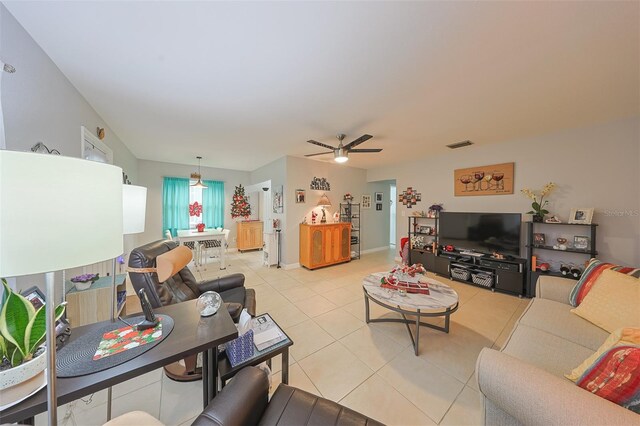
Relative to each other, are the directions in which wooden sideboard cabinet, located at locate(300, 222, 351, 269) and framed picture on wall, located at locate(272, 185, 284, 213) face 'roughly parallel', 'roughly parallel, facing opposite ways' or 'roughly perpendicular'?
roughly perpendicular

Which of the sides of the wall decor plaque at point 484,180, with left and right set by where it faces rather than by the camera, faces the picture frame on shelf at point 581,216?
left

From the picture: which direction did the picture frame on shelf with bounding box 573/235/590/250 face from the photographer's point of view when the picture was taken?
facing the viewer

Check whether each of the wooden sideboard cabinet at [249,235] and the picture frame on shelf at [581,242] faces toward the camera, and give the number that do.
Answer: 2

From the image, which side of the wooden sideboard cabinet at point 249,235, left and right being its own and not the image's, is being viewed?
front

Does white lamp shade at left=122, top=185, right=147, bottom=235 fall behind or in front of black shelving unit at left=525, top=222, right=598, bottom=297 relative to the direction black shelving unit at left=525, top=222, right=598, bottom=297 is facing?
in front

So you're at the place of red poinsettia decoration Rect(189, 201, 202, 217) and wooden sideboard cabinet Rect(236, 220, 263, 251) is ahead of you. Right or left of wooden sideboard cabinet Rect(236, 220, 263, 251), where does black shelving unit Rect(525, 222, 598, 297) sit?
right

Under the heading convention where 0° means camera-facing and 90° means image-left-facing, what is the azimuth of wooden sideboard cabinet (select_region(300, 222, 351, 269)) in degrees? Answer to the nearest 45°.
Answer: approximately 315°

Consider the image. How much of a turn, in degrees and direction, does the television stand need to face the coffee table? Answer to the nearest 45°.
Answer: approximately 45° to its left

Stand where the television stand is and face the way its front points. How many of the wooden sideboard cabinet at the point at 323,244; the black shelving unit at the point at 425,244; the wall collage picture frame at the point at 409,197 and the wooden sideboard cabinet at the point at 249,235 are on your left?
0

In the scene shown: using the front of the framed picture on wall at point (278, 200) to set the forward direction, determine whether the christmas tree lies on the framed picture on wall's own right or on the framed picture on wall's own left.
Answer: on the framed picture on wall's own right

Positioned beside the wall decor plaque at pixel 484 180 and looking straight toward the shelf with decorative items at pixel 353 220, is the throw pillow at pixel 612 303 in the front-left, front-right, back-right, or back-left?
back-left

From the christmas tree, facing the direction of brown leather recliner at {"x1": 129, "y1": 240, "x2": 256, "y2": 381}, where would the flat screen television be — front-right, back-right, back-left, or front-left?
front-left

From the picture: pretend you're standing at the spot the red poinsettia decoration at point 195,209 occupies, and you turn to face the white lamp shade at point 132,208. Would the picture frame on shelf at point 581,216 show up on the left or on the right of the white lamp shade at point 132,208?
left

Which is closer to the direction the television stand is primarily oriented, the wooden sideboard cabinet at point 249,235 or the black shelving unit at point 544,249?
the wooden sideboard cabinet

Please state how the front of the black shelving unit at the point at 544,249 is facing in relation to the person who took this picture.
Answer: facing the viewer and to the left of the viewer

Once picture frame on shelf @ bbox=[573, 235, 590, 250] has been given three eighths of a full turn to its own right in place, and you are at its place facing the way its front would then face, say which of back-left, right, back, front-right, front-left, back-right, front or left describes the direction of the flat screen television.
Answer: front-left
